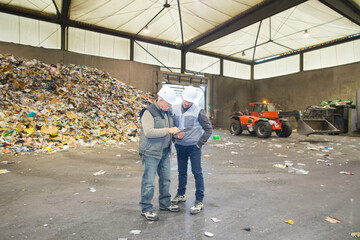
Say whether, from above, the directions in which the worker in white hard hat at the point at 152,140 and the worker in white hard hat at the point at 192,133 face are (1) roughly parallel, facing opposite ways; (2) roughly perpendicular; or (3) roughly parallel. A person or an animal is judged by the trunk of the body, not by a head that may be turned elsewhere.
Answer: roughly perpendicular

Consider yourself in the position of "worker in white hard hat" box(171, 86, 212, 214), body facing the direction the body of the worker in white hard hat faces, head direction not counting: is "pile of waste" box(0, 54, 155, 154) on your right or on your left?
on your right

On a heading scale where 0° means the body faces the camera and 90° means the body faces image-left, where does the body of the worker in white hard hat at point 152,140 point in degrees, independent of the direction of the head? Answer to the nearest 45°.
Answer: approximately 315°

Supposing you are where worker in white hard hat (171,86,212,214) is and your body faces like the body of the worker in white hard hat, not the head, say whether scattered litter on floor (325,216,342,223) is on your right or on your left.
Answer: on your left

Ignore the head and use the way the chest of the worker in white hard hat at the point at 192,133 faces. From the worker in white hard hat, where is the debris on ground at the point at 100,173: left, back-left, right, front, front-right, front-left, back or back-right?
right

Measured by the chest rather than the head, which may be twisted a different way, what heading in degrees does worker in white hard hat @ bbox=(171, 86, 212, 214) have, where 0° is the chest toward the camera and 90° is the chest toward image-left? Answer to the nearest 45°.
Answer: approximately 45°

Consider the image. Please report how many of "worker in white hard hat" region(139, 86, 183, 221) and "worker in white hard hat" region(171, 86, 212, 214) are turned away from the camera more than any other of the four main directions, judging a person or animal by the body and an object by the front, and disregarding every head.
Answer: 0

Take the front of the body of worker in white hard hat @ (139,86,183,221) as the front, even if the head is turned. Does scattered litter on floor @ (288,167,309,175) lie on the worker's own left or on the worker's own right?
on the worker's own left

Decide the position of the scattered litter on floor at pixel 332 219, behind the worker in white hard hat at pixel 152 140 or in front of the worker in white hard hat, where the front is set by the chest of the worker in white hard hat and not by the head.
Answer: in front

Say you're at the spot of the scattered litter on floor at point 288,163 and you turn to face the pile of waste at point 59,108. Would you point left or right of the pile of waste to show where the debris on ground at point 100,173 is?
left

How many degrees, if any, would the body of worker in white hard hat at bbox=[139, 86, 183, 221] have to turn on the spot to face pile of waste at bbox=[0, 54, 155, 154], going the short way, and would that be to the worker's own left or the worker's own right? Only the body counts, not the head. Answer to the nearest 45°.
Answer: approximately 180°
